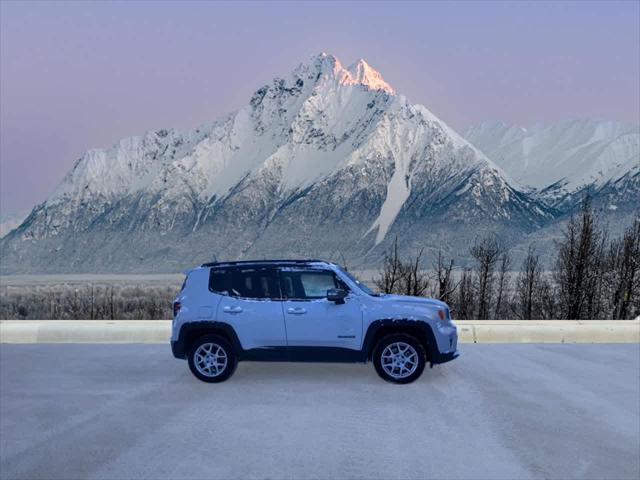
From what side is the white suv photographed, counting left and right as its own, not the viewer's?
right
